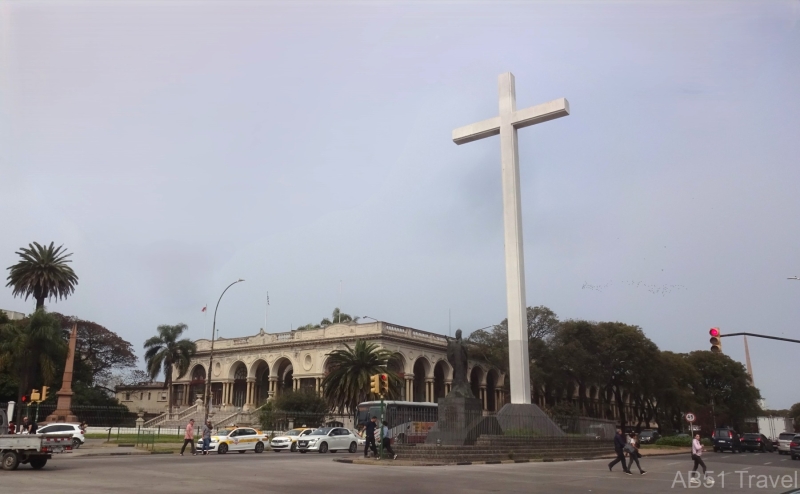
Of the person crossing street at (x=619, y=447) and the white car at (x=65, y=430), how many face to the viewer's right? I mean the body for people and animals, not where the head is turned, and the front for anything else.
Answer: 1

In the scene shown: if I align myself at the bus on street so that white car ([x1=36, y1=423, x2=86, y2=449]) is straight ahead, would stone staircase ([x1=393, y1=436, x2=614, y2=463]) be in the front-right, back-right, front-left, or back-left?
back-left
